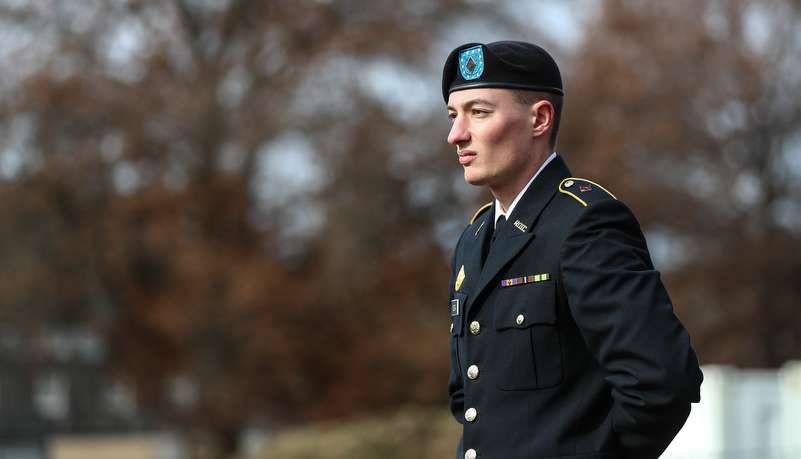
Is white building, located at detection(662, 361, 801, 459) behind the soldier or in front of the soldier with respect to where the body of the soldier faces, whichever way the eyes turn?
behind

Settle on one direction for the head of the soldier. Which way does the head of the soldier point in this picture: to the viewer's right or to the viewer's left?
to the viewer's left

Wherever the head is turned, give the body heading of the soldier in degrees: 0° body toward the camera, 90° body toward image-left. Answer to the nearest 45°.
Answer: approximately 45°
